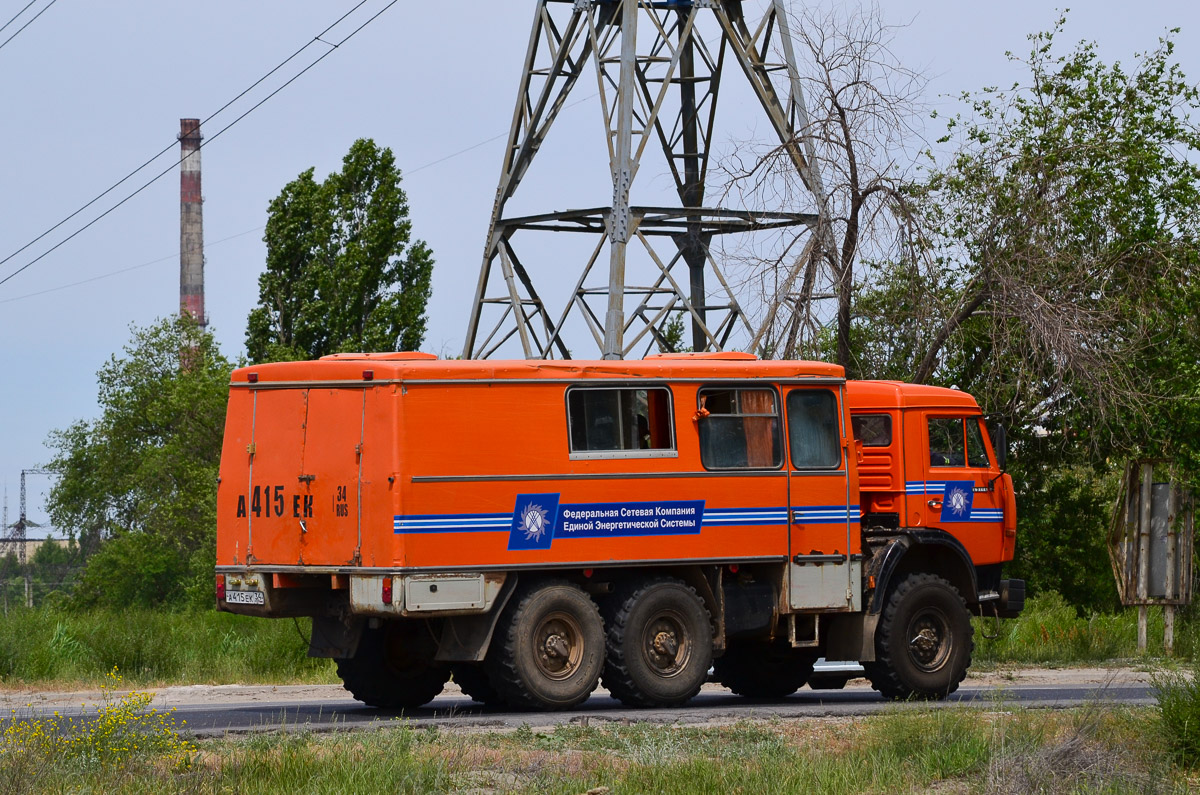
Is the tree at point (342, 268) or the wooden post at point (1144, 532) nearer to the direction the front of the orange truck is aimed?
the wooden post

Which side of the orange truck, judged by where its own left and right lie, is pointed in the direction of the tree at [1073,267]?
front

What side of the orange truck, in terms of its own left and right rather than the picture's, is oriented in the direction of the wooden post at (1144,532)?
front

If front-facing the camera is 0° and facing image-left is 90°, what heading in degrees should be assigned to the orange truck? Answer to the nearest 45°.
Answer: approximately 225°

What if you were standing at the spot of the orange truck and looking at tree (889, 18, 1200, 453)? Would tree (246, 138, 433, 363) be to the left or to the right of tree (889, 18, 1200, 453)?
left

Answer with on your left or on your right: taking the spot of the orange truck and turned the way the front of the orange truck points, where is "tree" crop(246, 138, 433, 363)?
on your left
